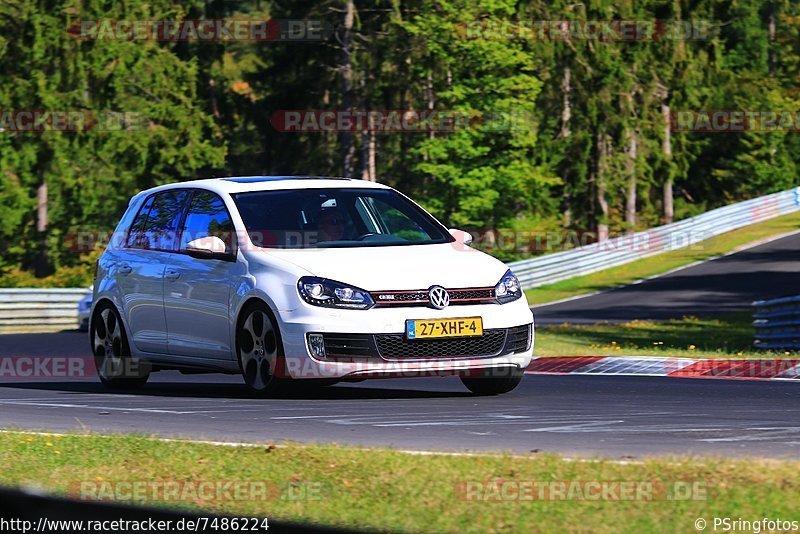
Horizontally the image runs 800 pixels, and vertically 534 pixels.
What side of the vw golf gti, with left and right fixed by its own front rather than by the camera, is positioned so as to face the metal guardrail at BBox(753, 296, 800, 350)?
left

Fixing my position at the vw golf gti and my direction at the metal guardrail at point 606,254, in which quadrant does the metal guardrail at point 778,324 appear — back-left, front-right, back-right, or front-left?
front-right

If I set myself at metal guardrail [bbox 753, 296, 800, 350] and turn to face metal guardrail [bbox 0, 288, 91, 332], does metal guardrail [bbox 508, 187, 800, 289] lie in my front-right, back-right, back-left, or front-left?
front-right

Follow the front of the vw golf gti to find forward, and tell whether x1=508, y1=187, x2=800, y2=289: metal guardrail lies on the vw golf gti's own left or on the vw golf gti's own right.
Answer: on the vw golf gti's own left

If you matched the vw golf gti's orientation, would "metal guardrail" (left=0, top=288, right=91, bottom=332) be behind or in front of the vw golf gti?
behind

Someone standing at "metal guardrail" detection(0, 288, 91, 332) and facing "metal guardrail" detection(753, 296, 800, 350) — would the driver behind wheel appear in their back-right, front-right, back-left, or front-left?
front-right

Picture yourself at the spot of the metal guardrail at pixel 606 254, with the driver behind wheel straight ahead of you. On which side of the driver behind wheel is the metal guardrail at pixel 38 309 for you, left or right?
right

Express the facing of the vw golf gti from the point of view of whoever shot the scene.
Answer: facing the viewer and to the right of the viewer
